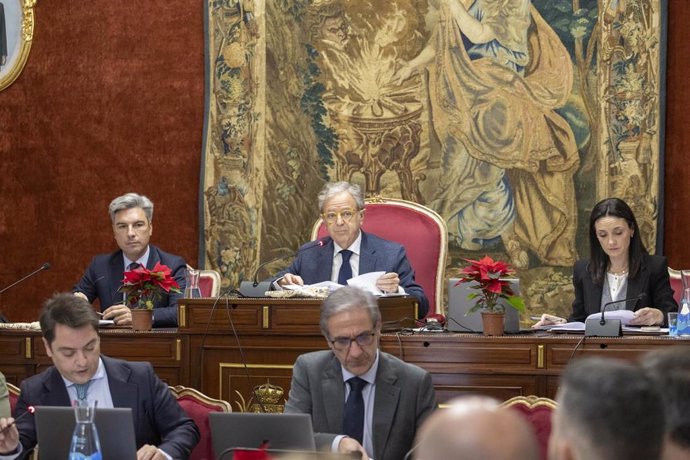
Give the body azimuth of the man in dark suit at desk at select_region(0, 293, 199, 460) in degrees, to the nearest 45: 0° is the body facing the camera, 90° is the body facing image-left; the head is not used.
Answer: approximately 0°

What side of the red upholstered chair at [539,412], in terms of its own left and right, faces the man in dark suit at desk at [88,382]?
right

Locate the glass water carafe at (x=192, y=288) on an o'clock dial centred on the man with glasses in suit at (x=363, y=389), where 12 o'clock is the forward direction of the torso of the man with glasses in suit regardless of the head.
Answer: The glass water carafe is roughly at 5 o'clock from the man with glasses in suit.

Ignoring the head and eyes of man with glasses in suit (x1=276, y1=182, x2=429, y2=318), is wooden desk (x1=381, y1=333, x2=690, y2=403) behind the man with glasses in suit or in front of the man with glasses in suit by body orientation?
in front

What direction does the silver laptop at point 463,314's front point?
away from the camera

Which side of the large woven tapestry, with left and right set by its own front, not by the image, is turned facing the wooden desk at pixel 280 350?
front

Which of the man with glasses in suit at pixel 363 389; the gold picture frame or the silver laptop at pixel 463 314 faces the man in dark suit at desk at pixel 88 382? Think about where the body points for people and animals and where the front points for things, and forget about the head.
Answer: the gold picture frame

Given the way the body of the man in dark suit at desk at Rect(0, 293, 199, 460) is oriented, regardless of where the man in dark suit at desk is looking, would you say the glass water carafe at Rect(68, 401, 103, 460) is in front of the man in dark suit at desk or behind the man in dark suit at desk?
in front

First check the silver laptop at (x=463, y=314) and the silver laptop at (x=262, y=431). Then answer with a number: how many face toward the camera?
0

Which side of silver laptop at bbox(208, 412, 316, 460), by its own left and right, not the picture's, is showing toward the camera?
back
